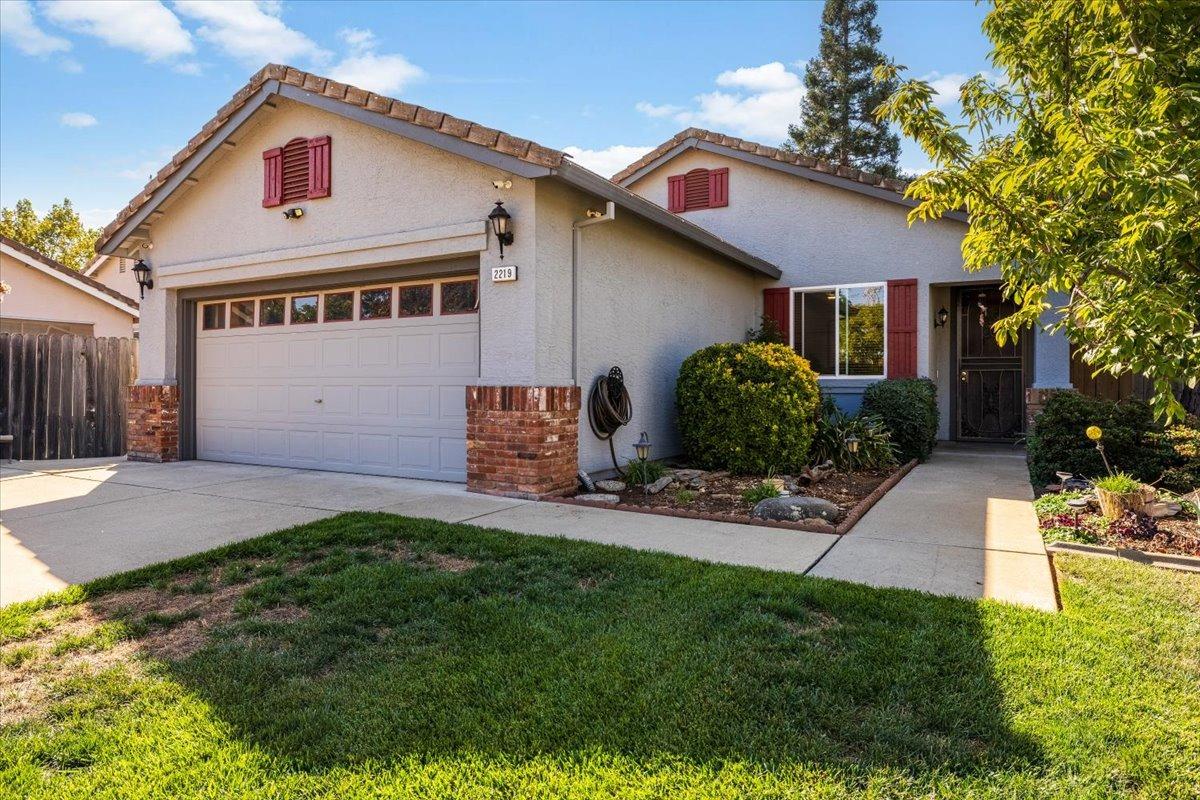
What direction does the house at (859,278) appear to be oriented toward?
toward the camera

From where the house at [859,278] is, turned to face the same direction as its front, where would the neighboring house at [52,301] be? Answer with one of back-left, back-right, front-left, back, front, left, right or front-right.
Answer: right

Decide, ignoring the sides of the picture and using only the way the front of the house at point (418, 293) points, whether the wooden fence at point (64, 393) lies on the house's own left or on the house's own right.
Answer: on the house's own right

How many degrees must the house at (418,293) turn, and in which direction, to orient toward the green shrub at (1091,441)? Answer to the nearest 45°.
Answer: approximately 135° to its left

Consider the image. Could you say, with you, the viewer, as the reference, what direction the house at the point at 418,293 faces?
facing the viewer and to the left of the viewer

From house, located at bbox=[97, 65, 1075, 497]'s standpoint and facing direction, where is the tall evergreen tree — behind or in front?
behind

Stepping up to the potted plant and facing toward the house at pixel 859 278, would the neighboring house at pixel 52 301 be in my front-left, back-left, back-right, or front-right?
front-left

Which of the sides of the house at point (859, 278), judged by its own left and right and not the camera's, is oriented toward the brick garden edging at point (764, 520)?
front
